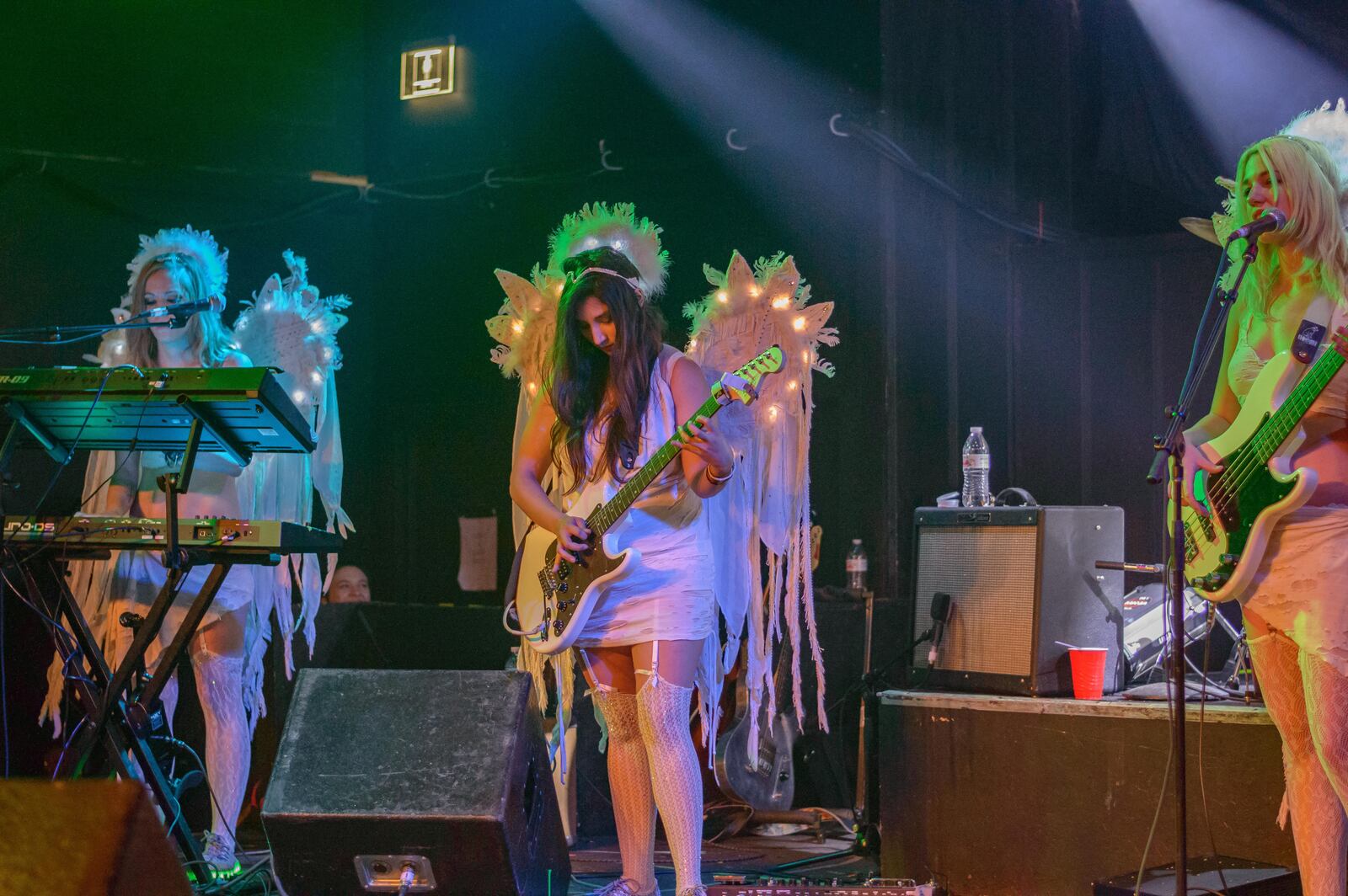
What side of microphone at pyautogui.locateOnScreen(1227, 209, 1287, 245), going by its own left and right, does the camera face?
right

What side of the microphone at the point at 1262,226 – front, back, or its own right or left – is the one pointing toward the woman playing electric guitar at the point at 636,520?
back

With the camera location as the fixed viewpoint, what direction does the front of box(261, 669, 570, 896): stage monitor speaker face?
facing away from the viewer

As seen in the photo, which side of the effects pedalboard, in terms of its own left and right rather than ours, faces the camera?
back

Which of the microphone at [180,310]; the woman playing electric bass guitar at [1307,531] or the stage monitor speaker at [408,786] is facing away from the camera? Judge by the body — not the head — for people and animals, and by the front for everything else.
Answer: the stage monitor speaker
